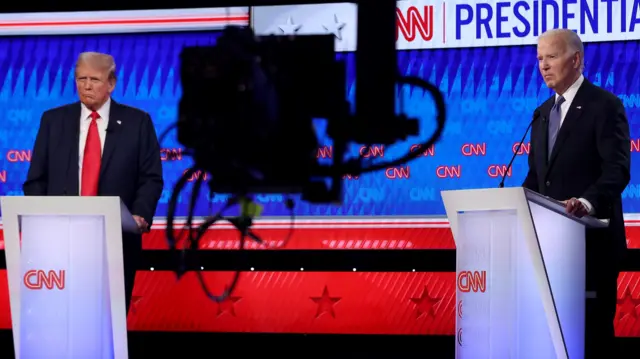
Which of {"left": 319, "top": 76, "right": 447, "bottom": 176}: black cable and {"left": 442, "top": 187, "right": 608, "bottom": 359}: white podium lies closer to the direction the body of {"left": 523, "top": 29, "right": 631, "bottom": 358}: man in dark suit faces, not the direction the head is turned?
the white podium

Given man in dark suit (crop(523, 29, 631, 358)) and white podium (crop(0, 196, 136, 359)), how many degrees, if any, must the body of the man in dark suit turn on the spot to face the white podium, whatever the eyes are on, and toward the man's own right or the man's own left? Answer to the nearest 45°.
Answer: approximately 45° to the man's own right

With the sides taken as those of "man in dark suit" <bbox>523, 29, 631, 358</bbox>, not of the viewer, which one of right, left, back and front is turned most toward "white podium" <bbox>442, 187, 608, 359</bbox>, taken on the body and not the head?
front

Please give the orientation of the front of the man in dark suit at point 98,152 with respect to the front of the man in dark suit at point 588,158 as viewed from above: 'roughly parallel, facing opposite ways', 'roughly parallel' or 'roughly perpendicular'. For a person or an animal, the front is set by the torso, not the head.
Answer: roughly perpendicular

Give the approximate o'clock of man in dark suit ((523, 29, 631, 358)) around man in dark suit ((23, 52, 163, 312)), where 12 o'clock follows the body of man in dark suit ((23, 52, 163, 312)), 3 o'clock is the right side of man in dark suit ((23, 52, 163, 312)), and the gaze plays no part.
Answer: man in dark suit ((523, 29, 631, 358)) is roughly at 10 o'clock from man in dark suit ((23, 52, 163, 312)).

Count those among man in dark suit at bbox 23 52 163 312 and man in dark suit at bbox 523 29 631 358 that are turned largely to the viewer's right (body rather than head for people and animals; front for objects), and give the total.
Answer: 0

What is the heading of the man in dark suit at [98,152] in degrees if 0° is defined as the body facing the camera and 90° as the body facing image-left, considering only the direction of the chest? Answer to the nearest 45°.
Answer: approximately 0°

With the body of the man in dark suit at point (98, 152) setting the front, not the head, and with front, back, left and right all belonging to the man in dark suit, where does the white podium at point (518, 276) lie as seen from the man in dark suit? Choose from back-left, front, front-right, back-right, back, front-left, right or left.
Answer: front-left
